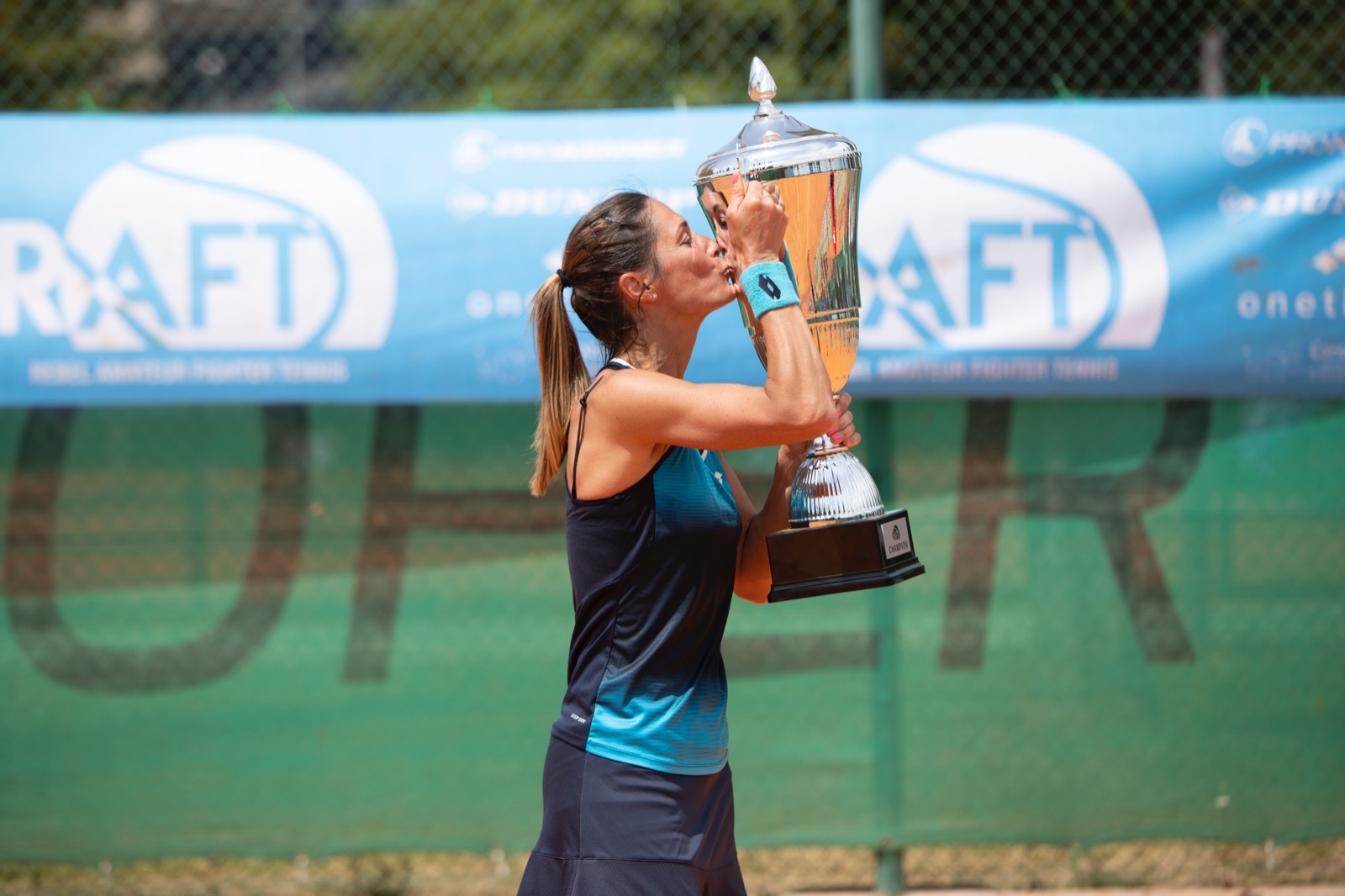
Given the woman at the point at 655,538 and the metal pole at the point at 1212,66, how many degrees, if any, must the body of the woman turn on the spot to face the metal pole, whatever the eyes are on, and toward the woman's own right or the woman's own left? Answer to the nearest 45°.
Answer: approximately 45° to the woman's own left

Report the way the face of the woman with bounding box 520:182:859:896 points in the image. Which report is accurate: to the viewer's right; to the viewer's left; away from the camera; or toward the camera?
to the viewer's right

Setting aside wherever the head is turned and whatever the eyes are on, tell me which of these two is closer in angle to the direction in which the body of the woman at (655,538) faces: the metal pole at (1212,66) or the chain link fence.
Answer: the metal pole

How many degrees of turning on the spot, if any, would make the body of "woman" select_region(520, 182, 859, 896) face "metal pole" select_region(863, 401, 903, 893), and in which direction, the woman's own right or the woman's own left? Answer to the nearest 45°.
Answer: approximately 90° to the woman's own left

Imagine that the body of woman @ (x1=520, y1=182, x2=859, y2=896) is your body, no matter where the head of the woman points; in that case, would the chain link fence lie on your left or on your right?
on your left

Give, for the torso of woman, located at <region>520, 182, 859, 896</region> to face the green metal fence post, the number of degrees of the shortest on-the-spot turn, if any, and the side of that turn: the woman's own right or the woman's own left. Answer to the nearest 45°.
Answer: approximately 90° to the woman's own left

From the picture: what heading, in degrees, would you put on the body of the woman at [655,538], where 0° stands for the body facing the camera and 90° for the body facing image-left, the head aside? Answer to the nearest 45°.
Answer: approximately 270°
